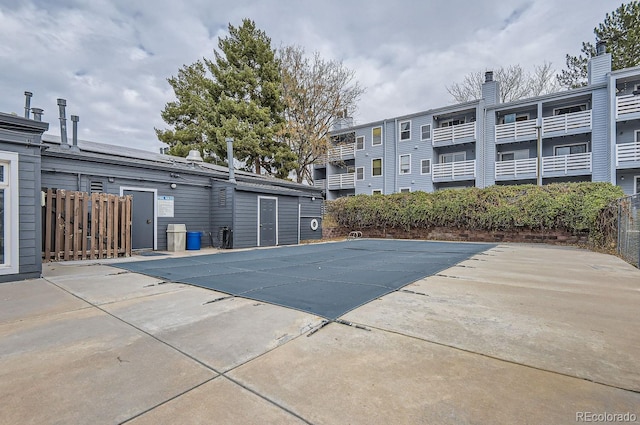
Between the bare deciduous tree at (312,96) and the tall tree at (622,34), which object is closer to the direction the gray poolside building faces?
the tall tree

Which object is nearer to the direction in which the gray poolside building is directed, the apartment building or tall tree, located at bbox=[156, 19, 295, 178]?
the apartment building

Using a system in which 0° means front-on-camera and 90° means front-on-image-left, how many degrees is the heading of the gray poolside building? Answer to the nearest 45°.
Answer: approximately 315°

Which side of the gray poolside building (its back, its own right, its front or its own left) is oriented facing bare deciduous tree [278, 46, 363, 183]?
left

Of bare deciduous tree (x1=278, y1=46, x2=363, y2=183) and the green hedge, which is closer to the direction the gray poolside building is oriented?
the green hedge

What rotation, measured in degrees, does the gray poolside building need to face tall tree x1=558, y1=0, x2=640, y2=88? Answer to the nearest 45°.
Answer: approximately 45° to its left

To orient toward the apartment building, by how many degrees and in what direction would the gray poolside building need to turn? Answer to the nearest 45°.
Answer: approximately 45° to its left
